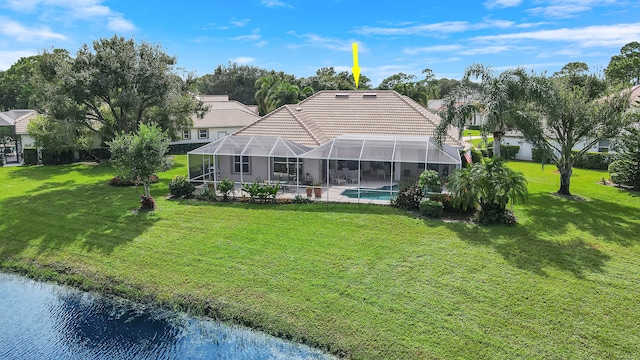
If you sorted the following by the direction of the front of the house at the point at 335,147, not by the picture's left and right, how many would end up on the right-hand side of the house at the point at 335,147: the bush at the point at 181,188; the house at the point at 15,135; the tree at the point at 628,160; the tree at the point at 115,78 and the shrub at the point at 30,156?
1

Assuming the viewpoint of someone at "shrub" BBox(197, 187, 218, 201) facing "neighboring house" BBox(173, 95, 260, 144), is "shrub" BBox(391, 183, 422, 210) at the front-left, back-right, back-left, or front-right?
back-right

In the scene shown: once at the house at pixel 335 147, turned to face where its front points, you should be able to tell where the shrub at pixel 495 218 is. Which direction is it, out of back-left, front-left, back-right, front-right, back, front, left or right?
back-right

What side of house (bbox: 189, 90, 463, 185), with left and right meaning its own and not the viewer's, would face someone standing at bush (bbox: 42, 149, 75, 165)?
left

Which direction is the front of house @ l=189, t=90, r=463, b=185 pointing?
away from the camera

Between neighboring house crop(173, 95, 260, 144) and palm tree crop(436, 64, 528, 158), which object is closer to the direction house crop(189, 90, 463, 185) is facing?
the neighboring house

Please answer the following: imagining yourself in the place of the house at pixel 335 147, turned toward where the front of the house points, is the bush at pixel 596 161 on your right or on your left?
on your right

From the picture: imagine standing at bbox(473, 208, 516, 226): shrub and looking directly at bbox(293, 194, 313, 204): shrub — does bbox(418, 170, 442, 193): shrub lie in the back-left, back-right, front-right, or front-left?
front-right

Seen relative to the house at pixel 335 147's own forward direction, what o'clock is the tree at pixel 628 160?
The tree is roughly at 3 o'clock from the house.
